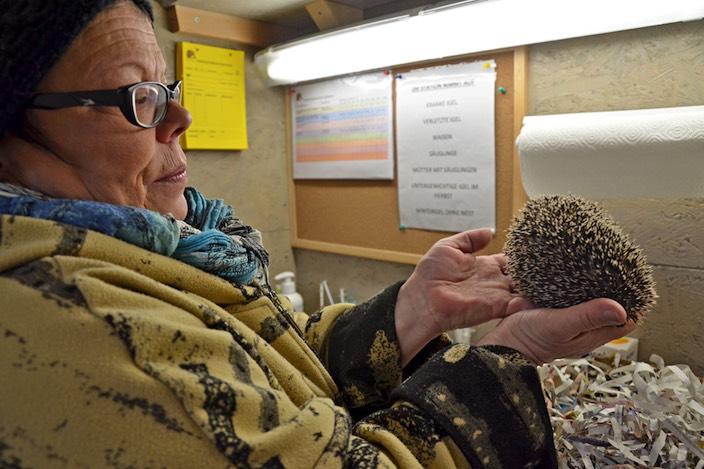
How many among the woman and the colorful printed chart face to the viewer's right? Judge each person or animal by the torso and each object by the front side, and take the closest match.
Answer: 1

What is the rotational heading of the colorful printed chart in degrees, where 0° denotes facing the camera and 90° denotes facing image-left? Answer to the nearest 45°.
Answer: approximately 45°

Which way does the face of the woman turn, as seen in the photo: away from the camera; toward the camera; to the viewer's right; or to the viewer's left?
to the viewer's right

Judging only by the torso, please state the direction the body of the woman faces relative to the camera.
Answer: to the viewer's right

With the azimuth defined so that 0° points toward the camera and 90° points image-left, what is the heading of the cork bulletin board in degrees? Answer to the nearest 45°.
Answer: approximately 45°

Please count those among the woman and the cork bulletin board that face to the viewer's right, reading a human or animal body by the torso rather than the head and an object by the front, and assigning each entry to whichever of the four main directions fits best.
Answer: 1

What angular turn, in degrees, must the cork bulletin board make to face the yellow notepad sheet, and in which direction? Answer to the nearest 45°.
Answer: approximately 45° to its right

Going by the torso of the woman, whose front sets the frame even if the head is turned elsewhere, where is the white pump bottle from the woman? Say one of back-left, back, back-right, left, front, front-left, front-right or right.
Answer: left
